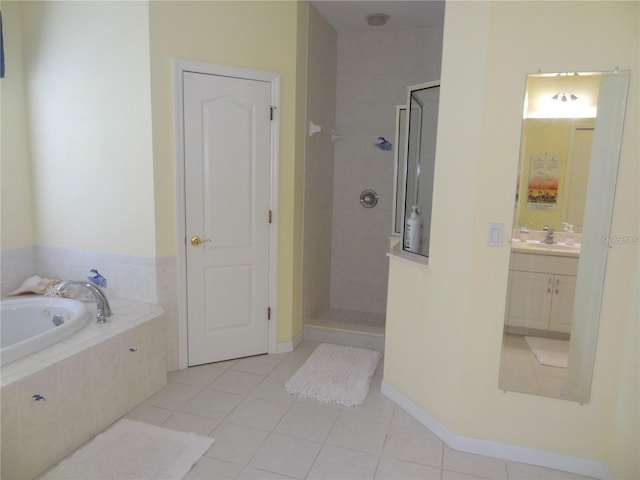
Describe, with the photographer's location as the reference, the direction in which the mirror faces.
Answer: facing the viewer and to the left of the viewer

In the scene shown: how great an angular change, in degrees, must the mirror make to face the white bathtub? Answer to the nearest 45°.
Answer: approximately 45° to its right

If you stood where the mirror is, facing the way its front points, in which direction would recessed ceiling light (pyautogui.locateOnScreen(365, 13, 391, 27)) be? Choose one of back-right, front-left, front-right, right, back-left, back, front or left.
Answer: right

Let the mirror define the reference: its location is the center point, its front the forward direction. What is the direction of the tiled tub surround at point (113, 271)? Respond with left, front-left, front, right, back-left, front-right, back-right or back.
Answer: front-right

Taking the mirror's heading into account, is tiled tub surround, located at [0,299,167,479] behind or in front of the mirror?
in front

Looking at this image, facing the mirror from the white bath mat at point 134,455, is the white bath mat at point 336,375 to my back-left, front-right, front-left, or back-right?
front-left

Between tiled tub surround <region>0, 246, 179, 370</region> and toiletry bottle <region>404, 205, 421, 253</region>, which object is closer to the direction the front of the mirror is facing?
the tiled tub surround

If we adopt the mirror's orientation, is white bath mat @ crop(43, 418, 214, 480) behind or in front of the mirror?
in front
